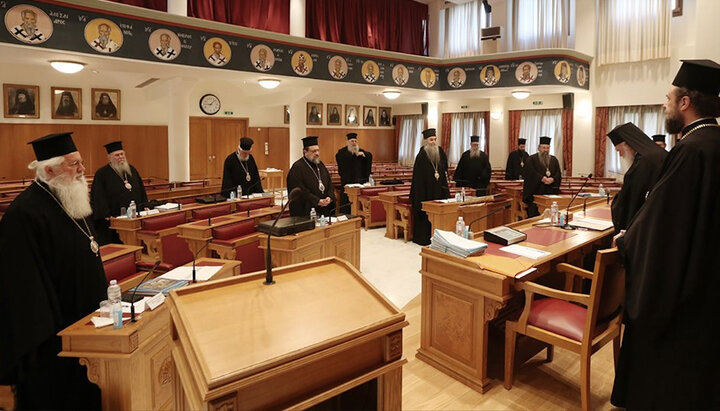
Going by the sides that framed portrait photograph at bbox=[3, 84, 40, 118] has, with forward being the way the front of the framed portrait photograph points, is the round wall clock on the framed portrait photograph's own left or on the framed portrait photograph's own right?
on the framed portrait photograph's own left

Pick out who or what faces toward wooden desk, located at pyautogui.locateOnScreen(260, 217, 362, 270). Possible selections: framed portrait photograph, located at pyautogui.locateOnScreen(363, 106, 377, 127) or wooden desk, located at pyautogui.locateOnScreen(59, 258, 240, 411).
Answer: the framed portrait photograph

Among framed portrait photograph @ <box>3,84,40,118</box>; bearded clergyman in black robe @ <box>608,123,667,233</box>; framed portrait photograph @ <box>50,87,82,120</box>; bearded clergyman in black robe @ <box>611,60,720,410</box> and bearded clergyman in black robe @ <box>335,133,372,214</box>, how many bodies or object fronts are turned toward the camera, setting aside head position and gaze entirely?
3

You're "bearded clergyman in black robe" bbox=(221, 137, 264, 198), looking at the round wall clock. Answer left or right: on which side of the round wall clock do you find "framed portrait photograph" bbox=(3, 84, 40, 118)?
left

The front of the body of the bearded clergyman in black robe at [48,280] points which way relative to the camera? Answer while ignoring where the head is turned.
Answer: to the viewer's right

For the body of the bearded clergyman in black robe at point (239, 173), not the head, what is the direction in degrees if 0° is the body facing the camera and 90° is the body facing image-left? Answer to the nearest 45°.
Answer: approximately 315°

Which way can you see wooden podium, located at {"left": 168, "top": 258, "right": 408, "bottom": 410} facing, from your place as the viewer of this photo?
facing away from the viewer and to the left of the viewer
